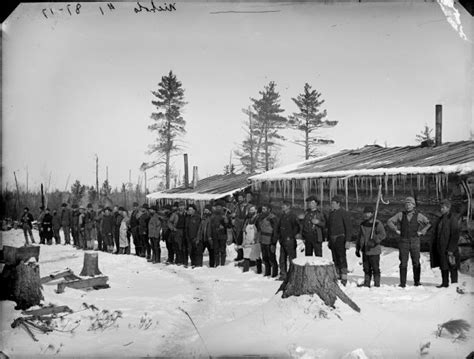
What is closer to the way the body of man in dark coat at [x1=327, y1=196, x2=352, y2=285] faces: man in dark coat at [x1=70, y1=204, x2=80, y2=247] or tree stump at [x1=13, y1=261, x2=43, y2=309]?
the tree stump

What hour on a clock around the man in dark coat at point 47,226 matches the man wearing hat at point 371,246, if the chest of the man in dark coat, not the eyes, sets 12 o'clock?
The man wearing hat is roughly at 10 o'clock from the man in dark coat.

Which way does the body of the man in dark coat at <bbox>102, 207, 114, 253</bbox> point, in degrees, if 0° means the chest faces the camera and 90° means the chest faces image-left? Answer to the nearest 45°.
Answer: approximately 0°

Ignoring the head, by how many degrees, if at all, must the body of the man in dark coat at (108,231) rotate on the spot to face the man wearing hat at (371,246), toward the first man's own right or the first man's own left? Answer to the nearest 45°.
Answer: approximately 45° to the first man's own left

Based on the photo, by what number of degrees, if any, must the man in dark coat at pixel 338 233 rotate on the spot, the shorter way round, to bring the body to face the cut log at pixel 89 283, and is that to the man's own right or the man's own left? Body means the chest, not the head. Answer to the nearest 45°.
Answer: approximately 45° to the man's own right

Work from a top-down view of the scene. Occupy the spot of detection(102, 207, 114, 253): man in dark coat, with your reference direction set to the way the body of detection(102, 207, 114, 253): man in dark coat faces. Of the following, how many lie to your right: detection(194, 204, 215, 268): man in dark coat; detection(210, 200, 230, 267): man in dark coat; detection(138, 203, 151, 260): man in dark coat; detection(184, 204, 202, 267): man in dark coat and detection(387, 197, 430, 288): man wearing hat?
0

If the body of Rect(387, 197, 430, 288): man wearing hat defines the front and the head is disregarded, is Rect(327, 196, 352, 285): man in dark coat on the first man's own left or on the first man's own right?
on the first man's own right

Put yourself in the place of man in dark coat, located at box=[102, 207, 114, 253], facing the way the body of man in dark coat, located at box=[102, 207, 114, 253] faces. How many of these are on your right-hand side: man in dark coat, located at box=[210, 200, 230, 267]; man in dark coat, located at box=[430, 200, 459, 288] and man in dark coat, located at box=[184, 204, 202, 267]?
0

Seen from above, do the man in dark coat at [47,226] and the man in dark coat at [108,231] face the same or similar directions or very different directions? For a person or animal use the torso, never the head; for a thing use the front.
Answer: same or similar directions

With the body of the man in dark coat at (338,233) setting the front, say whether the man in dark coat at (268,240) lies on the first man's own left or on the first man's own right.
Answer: on the first man's own right

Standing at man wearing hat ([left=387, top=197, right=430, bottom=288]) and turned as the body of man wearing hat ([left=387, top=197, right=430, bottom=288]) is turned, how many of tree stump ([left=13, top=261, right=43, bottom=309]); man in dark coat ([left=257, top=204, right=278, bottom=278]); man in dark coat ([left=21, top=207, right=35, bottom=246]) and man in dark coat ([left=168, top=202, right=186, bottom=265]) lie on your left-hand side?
0

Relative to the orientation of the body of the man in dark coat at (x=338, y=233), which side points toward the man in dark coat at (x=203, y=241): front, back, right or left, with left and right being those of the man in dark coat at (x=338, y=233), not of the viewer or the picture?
right

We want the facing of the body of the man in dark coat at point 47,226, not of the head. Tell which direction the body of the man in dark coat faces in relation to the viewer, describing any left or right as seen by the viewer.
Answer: facing the viewer

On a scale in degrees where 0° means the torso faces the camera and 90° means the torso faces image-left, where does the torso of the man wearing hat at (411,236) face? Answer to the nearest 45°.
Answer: approximately 0°

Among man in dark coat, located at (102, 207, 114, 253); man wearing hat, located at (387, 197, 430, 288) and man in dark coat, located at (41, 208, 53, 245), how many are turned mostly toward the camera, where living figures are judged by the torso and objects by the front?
3
